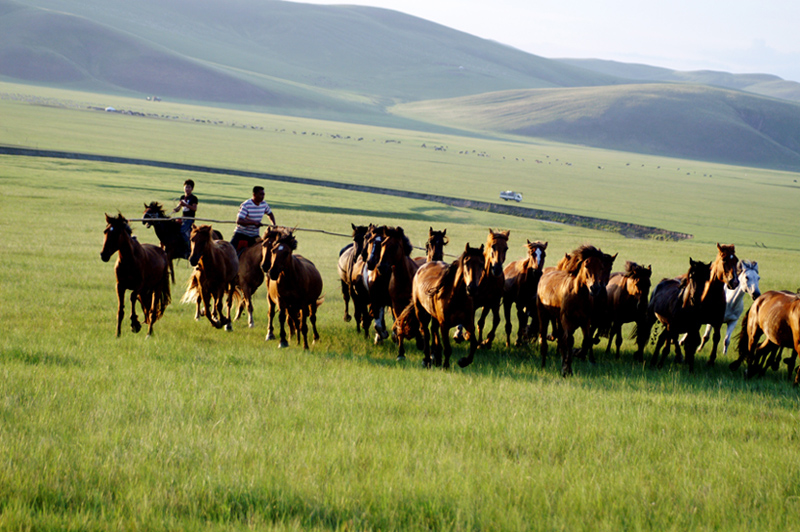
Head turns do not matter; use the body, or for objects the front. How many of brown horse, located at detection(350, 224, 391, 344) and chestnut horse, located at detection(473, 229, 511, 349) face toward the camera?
2

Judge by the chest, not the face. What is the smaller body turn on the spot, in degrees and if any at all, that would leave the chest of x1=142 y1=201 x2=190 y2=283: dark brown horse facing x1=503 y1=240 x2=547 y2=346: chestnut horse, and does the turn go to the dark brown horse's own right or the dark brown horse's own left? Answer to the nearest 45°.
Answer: approximately 90° to the dark brown horse's own left

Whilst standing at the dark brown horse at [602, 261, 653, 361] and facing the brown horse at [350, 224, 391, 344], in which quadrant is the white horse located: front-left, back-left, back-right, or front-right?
back-right

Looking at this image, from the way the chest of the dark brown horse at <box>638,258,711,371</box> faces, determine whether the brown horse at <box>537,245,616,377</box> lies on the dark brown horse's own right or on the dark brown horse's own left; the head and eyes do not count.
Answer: on the dark brown horse's own right

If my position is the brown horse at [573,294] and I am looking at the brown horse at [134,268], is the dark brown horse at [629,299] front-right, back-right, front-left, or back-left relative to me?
back-right

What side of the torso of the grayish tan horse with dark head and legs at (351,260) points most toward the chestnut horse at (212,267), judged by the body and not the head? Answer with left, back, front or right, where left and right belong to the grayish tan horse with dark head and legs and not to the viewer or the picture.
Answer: right

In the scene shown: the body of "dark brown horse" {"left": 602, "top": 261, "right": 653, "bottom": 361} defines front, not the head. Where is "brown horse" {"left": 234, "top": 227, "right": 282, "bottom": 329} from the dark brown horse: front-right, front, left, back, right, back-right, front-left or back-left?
back-right

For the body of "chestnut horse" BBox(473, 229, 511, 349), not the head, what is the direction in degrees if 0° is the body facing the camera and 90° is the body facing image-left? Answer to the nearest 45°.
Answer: approximately 0°

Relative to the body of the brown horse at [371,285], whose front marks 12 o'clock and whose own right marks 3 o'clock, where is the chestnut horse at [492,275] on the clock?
The chestnut horse is roughly at 10 o'clock from the brown horse.
